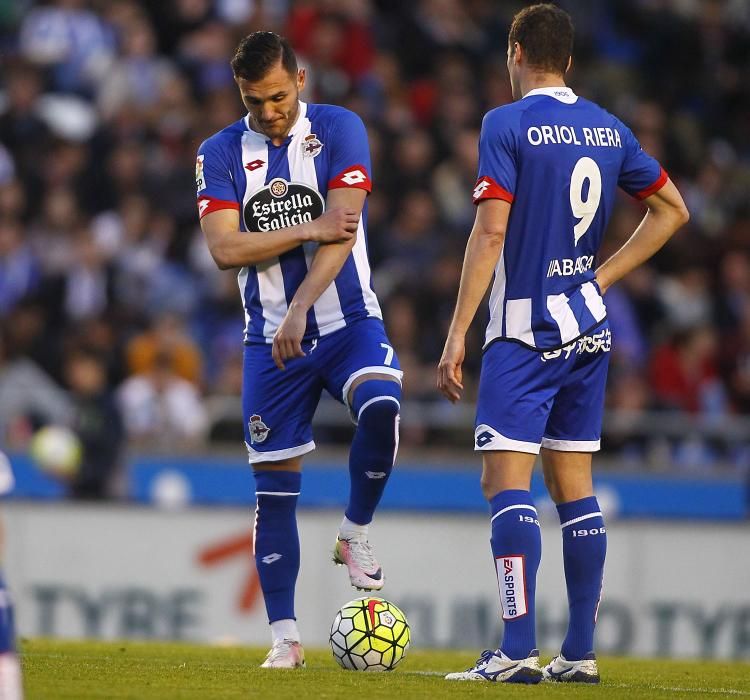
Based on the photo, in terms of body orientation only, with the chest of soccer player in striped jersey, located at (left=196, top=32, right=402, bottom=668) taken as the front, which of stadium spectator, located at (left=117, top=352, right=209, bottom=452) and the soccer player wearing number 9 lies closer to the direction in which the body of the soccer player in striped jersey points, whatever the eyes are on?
the soccer player wearing number 9

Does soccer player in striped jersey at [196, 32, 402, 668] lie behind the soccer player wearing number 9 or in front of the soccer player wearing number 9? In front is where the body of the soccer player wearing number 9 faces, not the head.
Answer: in front

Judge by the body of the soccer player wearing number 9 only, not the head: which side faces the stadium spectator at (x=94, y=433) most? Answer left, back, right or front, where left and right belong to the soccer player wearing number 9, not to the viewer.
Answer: front

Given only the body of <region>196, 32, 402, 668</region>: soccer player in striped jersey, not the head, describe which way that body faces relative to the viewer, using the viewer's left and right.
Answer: facing the viewer

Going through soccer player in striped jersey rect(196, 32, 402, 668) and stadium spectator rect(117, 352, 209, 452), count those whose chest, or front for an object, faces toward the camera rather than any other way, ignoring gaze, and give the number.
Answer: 2

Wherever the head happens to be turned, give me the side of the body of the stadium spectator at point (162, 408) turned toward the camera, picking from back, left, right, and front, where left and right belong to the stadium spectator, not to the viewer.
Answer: front

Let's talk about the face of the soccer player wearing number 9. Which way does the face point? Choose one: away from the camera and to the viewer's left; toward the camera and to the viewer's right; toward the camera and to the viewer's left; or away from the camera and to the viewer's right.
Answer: away from the camera and to the viewer's left

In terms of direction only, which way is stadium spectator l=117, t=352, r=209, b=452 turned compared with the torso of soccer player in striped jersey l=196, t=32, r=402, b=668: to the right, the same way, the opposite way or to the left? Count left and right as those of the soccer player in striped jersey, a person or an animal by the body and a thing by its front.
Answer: the same way

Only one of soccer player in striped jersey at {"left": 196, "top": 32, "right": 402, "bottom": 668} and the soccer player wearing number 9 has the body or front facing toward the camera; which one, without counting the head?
the soccer player in striped jersey

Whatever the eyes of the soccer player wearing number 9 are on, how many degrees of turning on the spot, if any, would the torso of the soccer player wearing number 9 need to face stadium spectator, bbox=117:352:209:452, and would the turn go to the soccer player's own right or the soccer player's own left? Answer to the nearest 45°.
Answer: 0° — they already face them

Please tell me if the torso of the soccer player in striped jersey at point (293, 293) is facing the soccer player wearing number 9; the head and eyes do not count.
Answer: no

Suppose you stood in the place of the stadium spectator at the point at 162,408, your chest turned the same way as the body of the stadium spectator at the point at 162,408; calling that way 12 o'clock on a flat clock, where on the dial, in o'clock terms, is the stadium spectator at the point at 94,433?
the stadium spectator at the point at 94,433 is roughly at 2 o'clock from the stadium spectator at the point at 162,408.

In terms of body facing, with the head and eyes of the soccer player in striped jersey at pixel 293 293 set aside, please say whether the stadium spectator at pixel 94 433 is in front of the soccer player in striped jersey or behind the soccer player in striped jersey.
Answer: behind

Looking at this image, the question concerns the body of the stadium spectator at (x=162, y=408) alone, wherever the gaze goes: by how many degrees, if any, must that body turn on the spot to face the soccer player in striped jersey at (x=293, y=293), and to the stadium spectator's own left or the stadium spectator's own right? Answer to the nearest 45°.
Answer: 0° — they already face them

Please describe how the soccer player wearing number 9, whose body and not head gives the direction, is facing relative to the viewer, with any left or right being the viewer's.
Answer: facing away from the viewer and to the left of the viewer
